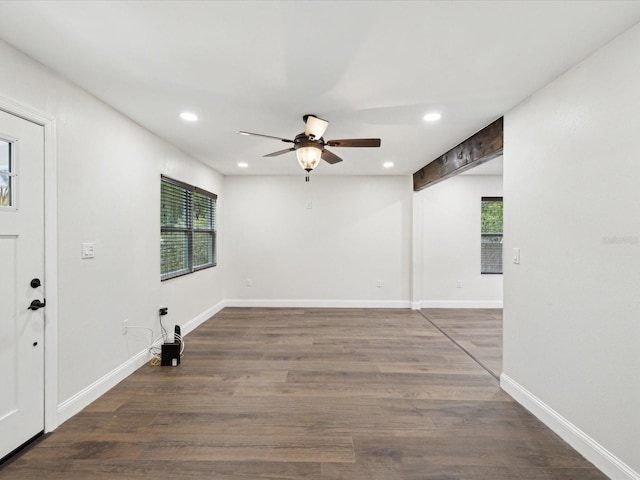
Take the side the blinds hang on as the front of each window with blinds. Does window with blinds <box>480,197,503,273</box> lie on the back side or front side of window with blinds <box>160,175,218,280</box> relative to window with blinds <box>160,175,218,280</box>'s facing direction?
on the front side

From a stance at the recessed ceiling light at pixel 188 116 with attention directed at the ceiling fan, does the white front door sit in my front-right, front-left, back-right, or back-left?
back-right

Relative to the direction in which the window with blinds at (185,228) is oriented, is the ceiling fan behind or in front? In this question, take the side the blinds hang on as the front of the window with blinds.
in front

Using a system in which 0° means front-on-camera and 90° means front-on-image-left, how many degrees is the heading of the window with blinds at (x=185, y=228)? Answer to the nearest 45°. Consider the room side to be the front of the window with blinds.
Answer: approximately 315°

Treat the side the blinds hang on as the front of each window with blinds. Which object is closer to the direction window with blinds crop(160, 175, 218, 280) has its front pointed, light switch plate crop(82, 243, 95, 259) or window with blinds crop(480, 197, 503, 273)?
the window with blinds

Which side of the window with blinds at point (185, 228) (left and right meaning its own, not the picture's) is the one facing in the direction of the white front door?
right

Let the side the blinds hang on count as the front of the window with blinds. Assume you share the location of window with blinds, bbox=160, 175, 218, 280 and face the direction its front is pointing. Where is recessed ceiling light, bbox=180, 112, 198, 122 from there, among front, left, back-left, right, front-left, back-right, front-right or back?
front-right

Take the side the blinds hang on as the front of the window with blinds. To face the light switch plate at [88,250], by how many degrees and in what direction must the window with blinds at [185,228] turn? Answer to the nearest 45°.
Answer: approximately 90° to its right

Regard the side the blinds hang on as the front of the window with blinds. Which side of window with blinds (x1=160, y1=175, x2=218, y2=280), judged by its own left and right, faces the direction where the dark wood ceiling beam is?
front
